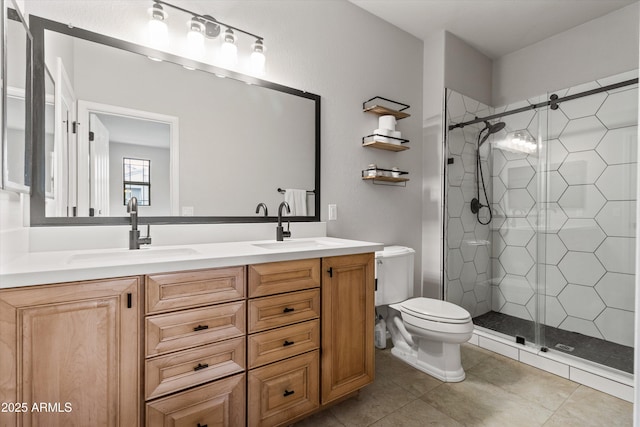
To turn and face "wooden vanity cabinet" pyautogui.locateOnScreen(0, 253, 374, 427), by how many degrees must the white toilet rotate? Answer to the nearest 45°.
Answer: approximately 90° to its right

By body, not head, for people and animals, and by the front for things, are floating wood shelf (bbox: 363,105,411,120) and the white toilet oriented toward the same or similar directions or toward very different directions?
same or similar directions

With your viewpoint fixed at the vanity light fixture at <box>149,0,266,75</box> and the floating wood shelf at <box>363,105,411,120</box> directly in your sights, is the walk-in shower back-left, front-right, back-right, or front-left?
front-right

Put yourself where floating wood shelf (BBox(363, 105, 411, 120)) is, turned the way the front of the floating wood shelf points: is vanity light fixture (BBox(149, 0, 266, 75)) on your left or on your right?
on your right

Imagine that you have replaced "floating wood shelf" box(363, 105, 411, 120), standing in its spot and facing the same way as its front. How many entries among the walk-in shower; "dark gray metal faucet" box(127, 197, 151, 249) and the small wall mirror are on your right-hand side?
2

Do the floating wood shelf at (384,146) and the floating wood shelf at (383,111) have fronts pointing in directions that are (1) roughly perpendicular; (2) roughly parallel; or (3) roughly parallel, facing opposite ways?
roughly parallel

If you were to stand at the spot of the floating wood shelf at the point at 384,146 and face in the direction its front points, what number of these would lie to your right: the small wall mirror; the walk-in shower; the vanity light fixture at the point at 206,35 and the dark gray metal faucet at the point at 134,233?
3

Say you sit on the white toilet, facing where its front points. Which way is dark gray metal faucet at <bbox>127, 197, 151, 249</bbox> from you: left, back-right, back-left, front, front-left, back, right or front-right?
right

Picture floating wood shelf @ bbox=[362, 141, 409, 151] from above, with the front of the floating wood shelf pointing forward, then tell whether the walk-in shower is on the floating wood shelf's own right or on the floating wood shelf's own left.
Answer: on the floating wood shelf's own left

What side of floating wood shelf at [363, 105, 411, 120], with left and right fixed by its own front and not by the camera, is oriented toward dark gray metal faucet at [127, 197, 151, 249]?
right

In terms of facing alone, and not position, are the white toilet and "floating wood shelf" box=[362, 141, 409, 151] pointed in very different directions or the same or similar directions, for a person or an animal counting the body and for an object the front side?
same or similar directions

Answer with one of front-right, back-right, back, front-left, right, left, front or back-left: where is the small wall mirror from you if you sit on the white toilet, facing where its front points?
right

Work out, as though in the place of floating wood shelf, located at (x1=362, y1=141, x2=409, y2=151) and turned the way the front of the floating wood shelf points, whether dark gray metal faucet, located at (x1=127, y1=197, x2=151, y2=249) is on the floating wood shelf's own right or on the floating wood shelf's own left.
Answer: on the floating wood shelf's own right

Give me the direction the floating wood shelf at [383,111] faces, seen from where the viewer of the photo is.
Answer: facing the viewer and to the right of the viewer
